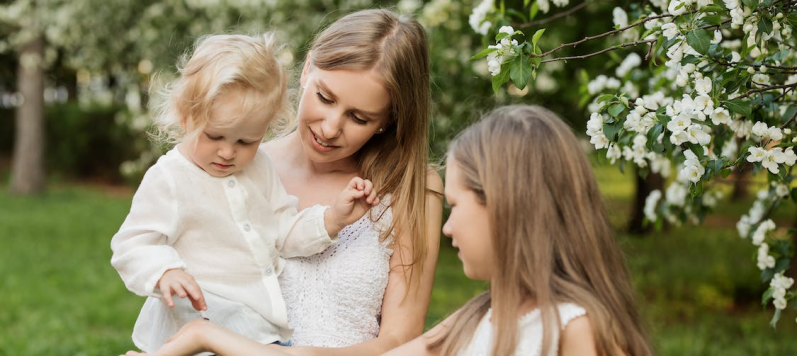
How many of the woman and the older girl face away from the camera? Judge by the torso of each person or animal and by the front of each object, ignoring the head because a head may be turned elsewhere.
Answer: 0

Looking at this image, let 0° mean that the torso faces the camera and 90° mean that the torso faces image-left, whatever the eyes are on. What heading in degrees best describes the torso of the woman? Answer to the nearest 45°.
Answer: approximately 45°

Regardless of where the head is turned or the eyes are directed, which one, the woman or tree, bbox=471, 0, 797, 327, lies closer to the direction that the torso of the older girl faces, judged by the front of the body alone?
the woman

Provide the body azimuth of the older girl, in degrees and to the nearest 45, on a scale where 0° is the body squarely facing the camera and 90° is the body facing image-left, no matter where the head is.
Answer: approximately 90°

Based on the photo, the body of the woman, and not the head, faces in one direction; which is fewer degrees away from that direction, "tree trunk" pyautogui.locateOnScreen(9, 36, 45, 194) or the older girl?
the older girl

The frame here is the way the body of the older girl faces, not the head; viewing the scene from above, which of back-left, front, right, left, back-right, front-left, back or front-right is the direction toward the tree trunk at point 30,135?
front-right

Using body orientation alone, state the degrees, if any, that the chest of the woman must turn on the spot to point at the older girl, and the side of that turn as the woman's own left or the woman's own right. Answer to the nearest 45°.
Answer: approximately 45° to the woman's own left

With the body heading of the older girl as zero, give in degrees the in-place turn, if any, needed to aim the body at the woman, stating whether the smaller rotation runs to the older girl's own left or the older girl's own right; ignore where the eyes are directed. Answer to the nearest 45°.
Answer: approximately 45° to the older girl's own right

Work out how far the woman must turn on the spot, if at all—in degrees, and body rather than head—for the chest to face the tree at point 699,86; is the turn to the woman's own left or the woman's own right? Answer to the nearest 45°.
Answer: approximately 90° to the woman's own left

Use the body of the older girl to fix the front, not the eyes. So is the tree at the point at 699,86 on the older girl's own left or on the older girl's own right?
on the older girl's own right
